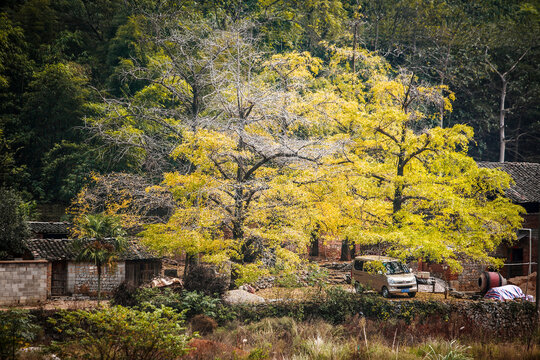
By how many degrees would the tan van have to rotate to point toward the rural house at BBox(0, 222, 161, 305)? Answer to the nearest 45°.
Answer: approximately 135° to its right

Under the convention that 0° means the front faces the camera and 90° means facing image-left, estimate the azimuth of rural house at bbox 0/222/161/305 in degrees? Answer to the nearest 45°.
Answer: approximately 0°

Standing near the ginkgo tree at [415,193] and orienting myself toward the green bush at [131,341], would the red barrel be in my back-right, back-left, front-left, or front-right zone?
back-left

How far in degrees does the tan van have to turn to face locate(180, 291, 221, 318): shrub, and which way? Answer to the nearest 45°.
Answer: approximately 90° to its right

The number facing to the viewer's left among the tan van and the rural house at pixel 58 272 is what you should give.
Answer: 0

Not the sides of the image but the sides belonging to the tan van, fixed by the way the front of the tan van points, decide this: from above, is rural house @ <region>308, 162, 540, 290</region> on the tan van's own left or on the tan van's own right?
on the tan van's own left

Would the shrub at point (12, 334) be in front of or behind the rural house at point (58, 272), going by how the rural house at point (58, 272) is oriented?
in front

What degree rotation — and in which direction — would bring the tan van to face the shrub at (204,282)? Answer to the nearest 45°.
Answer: approximately 90° to its right

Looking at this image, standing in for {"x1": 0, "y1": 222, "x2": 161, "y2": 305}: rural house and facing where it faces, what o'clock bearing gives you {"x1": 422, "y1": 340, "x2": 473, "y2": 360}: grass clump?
The grass clump is roughly at 11 o'clock from the rural house.
